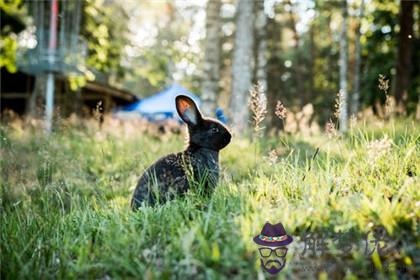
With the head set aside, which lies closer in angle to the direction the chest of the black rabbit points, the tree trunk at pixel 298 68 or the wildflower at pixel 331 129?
the wildflower

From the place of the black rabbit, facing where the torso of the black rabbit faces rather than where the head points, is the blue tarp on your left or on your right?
on your left

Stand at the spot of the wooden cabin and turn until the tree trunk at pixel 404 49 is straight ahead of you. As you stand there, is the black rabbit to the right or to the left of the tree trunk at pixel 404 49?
right

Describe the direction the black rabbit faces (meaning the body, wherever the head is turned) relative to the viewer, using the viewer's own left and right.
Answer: facing to the right of the viewer

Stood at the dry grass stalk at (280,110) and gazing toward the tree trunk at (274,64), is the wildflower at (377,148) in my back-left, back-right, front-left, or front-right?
back-right

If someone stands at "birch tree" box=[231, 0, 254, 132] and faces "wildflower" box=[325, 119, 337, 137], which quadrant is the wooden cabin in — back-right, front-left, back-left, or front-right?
back-right
